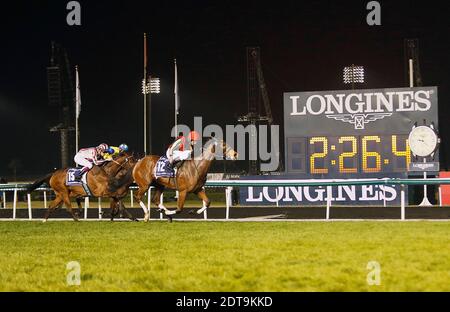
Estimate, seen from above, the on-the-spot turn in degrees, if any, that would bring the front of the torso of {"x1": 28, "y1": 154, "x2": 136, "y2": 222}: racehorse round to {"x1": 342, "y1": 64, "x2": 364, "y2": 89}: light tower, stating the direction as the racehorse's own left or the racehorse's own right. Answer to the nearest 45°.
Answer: approximately 45° to the racehorse's own left

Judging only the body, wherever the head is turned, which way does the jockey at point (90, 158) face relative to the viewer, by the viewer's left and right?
facing to the right of the viewer

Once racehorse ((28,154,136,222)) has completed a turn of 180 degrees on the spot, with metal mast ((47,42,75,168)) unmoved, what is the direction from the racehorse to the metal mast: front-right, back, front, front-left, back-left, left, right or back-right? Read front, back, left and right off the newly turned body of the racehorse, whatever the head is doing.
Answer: right

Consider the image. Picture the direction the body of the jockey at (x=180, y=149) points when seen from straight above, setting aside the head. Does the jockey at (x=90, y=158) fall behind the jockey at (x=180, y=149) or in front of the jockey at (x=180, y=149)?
behind

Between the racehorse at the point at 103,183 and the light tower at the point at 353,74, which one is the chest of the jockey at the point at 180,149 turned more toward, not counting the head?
the light tower

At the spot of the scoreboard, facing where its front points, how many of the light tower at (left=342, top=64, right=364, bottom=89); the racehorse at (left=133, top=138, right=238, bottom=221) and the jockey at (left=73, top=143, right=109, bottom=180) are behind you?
1

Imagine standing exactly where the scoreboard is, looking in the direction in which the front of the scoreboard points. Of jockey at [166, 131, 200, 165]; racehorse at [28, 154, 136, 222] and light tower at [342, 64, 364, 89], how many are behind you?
1

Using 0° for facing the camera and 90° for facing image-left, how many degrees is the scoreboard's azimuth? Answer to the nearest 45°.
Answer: approximately 0°

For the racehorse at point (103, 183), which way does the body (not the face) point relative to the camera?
to the viewer's right

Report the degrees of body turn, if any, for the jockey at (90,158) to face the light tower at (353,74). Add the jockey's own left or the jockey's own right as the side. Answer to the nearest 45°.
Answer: approximately 45° to the jockey's own left

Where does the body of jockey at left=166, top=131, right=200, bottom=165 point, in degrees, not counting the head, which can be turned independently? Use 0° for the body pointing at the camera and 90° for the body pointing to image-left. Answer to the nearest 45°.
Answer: approximately 270°

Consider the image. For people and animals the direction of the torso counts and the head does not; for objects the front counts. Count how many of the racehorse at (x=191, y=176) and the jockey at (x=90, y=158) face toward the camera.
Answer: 0

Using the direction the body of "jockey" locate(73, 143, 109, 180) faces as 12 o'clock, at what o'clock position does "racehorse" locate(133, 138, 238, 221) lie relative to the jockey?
The racehorse is roughly at 1 o'clock from the jockey.

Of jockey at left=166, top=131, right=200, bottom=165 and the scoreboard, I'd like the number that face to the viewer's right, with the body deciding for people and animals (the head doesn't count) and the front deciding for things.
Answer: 1
